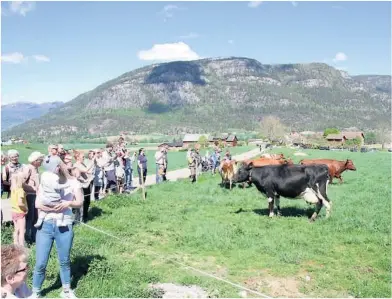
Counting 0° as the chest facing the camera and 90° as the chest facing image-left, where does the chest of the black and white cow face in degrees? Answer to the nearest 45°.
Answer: approximately 90°

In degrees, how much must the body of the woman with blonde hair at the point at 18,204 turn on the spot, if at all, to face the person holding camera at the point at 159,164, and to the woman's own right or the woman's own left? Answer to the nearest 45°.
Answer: approximately 45° to the woman's own left

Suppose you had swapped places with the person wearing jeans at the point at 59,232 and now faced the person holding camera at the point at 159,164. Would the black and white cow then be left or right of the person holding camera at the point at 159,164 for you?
right

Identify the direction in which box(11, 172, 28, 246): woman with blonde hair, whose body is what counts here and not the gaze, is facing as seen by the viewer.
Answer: to the viewer's right

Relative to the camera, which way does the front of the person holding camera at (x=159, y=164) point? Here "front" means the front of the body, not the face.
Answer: to the viewer's right

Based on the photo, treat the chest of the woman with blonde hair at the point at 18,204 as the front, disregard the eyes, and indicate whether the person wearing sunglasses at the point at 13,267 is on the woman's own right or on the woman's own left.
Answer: on the woman's own right

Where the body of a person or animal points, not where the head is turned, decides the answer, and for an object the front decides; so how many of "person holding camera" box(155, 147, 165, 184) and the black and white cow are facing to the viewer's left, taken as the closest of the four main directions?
1

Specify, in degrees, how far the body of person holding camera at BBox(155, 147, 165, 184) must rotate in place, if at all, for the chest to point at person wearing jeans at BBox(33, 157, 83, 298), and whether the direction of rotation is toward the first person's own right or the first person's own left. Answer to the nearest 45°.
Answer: approximately 90° to the first person's own right

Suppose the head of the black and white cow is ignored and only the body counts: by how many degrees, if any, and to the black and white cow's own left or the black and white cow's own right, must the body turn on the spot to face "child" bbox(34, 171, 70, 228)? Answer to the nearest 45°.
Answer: approximately 45° to the black and white cow's own left
